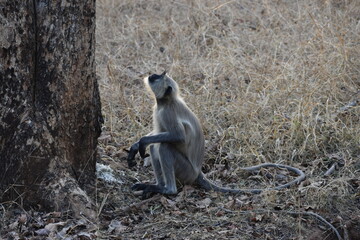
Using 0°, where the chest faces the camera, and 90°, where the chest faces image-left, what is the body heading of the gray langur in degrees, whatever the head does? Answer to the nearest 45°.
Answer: approximately 90°

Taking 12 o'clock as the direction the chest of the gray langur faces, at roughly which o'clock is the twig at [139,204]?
The twig is roughly at 10 o'clock from the gray langur.

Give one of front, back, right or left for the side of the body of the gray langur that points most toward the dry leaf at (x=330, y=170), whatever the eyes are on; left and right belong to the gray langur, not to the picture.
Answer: back

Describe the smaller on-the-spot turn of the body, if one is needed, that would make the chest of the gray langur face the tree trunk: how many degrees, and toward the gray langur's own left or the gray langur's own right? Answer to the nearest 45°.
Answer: approximately 45° to the gray langur's own left
